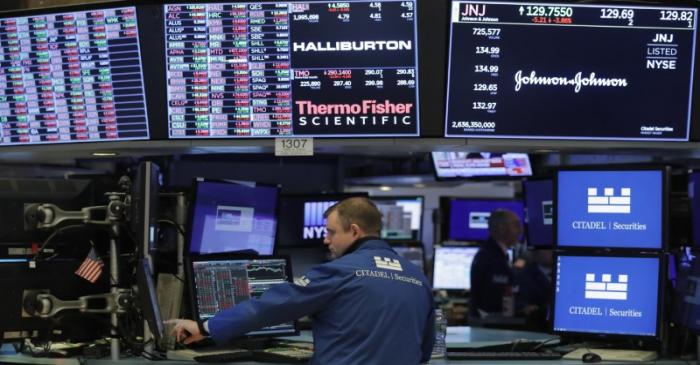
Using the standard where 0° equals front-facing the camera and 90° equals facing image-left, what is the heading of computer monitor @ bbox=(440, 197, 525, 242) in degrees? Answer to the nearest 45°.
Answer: approximately 0°

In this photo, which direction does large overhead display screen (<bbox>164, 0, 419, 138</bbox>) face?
toward the camera

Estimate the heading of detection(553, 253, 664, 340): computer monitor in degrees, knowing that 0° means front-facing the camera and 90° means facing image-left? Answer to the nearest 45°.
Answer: approximately 0°

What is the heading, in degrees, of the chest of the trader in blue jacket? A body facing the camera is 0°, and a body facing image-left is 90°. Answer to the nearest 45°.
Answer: approximately 135°

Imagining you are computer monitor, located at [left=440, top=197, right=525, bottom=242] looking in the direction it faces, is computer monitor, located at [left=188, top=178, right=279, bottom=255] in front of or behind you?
in front

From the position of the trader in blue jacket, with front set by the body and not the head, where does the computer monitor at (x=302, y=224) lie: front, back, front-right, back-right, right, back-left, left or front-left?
front-right

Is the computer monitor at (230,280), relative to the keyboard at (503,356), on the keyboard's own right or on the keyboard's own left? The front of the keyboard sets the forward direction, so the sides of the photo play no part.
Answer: on the keyboard's own right

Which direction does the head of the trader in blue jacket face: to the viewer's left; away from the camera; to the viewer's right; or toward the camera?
to the viewer's left

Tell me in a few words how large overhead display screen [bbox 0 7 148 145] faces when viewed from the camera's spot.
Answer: facing the viewer

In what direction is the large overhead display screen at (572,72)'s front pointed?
toward the camera

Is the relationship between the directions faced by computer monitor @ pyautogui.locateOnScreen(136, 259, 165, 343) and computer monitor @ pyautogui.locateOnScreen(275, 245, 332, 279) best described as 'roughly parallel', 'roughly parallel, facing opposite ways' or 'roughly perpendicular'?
roughly perpendicular
